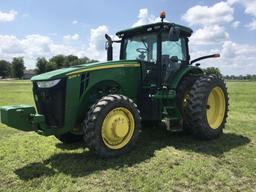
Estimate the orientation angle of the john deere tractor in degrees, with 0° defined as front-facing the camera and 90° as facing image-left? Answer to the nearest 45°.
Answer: approximately 45°
